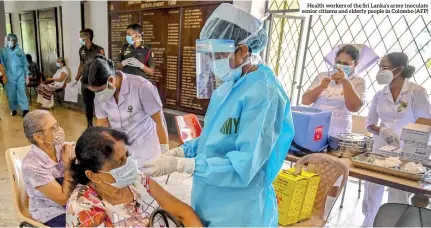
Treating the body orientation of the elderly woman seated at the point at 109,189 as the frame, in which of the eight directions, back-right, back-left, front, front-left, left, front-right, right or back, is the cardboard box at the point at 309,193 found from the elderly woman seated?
front-left

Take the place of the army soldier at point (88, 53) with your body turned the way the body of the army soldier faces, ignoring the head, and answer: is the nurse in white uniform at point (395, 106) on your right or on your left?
on your left

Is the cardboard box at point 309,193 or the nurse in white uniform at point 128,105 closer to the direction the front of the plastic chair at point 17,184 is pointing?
the cardboard box

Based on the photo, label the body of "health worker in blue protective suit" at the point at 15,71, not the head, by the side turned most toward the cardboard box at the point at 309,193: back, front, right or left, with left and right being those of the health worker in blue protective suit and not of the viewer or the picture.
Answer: front

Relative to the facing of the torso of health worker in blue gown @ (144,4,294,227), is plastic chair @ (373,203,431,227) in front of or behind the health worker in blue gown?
behind

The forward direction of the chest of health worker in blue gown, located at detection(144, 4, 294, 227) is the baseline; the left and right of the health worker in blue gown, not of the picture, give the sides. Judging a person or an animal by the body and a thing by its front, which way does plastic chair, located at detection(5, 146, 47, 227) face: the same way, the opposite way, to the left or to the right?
the opposite way

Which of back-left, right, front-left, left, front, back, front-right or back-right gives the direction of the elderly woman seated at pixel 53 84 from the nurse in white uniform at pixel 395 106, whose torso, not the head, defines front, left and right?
front-right

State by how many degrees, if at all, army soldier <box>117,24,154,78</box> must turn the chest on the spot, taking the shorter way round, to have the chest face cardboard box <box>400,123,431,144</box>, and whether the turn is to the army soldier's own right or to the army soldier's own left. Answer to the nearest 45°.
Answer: approximately 90° to the army soldier's own left

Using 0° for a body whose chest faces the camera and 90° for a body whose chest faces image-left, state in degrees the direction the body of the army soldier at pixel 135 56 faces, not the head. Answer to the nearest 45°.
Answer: approximately 45°

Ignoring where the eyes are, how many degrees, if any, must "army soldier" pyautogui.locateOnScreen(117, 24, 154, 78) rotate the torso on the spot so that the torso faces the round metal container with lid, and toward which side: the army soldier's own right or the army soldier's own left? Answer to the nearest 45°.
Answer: approximately 90° to the army soldier's own left

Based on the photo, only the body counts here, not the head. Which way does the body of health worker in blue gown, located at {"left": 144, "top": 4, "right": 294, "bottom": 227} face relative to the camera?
to the viewer's left

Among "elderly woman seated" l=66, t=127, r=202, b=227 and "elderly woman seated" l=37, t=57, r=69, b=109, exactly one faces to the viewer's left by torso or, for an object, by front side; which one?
"elderly woman seated" l=37, t=57, r=69, b=109

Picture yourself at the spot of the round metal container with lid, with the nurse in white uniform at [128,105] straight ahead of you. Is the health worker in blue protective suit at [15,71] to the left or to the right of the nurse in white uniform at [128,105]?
right

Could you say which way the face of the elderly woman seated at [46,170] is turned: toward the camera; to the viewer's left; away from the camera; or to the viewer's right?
to the viewer's right
